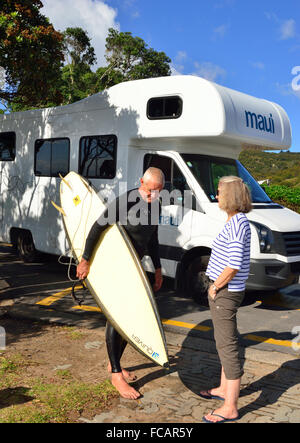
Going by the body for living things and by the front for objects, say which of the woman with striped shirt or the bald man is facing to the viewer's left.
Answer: the woman with striped shirt

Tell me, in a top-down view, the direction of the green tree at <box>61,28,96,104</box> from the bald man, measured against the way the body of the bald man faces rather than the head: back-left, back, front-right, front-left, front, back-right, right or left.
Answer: back-left

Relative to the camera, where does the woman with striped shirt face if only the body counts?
to the viewer's left

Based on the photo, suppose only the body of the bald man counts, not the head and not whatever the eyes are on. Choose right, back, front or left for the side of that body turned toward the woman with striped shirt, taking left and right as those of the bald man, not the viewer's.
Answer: front

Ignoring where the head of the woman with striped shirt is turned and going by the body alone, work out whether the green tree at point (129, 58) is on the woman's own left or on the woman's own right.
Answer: on the woman's own right

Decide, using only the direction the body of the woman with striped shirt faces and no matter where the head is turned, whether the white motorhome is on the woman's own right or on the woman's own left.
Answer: on the woman's own right

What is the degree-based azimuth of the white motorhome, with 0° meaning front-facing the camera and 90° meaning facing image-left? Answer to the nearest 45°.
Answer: approximately 315°

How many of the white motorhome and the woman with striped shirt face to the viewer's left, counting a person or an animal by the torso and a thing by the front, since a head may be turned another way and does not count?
1

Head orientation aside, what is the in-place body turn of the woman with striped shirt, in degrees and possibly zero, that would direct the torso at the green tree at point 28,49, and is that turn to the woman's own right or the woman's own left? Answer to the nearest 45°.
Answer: approximately 45° to the woman's own right

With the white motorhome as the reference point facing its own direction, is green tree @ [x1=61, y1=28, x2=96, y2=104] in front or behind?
behind

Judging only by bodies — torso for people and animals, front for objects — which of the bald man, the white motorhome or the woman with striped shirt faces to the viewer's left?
the woman with striped shirt

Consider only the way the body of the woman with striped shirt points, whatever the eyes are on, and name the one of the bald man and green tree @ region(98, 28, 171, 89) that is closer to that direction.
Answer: the bald man

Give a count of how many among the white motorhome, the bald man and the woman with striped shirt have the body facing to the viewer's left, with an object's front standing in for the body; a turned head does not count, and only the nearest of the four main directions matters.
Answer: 1

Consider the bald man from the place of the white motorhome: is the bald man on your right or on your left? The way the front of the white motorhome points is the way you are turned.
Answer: on your right

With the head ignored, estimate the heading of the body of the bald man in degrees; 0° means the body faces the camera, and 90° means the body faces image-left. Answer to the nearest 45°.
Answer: approximately 315°

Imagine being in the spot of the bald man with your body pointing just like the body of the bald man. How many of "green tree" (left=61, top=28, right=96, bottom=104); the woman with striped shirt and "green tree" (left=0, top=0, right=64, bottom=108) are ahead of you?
1
